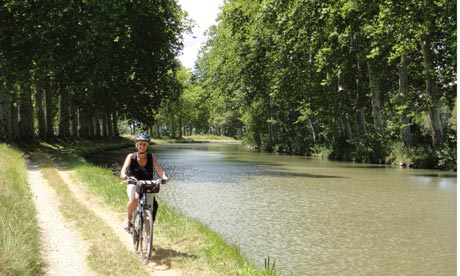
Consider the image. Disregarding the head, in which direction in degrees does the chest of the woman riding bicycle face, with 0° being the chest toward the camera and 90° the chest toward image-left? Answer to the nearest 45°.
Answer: approximately 0°
